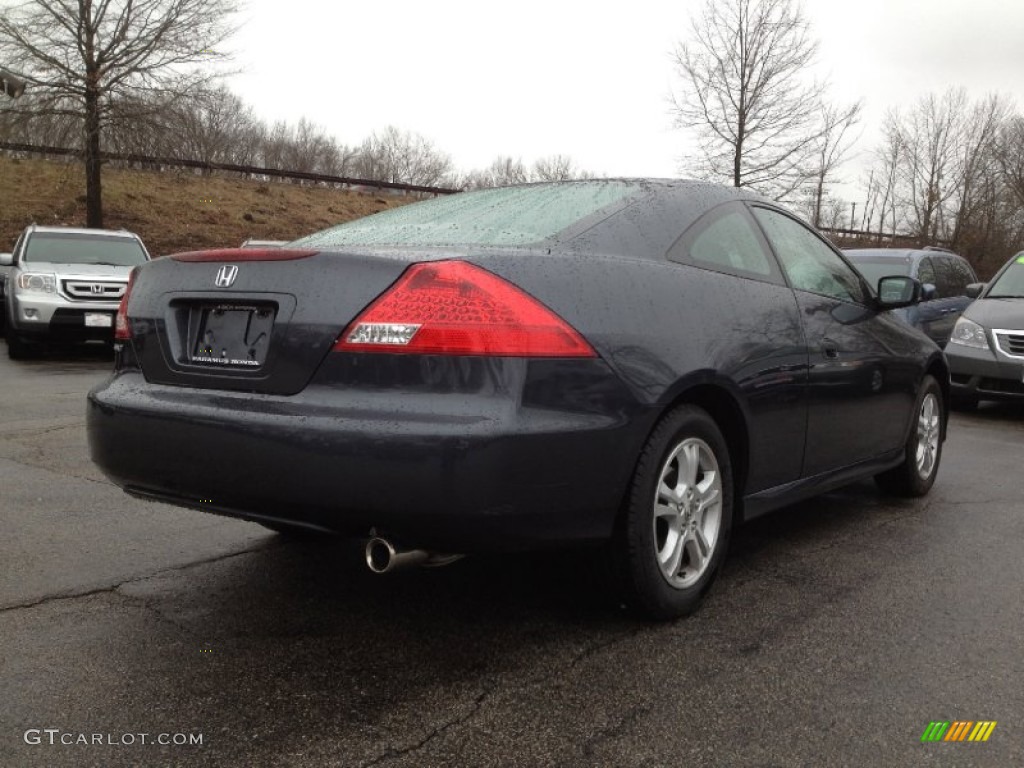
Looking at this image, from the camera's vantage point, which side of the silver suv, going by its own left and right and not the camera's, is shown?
front

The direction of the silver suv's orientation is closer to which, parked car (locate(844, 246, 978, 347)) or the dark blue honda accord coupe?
the dark blue honda accord coupe

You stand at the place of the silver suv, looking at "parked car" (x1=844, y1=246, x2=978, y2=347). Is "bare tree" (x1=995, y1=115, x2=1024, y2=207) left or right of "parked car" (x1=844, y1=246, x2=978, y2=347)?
left

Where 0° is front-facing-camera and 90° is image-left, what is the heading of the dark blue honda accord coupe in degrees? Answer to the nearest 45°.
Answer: approximately 225°

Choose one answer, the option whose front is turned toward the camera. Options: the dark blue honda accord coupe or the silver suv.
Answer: the silver suv

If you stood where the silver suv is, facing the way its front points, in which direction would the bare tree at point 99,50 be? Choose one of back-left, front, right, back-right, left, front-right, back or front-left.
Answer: back

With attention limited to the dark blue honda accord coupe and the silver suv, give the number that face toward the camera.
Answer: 1

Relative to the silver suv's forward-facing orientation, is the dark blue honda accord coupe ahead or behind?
ahead

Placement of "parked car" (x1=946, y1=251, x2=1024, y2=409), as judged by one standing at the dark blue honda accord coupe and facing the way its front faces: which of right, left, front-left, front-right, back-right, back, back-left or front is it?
front

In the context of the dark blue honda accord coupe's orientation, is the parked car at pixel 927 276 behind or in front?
in front

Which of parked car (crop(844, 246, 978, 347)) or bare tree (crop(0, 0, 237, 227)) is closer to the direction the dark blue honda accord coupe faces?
the parked car

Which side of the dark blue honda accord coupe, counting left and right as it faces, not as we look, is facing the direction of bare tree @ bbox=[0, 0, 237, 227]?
left

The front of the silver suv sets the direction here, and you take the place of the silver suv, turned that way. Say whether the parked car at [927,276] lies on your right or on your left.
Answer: on your left

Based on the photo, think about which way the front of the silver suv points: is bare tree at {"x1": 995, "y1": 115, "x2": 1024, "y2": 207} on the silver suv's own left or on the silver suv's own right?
on the silver suv's own left

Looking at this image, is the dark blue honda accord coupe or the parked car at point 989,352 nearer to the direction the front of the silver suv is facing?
the dark blue honda accord coupe

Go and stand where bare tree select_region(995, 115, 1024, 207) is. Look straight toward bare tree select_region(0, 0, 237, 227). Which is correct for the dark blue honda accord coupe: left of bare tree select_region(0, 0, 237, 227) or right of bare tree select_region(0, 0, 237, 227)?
left

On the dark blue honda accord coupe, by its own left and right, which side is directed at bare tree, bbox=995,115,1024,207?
front
